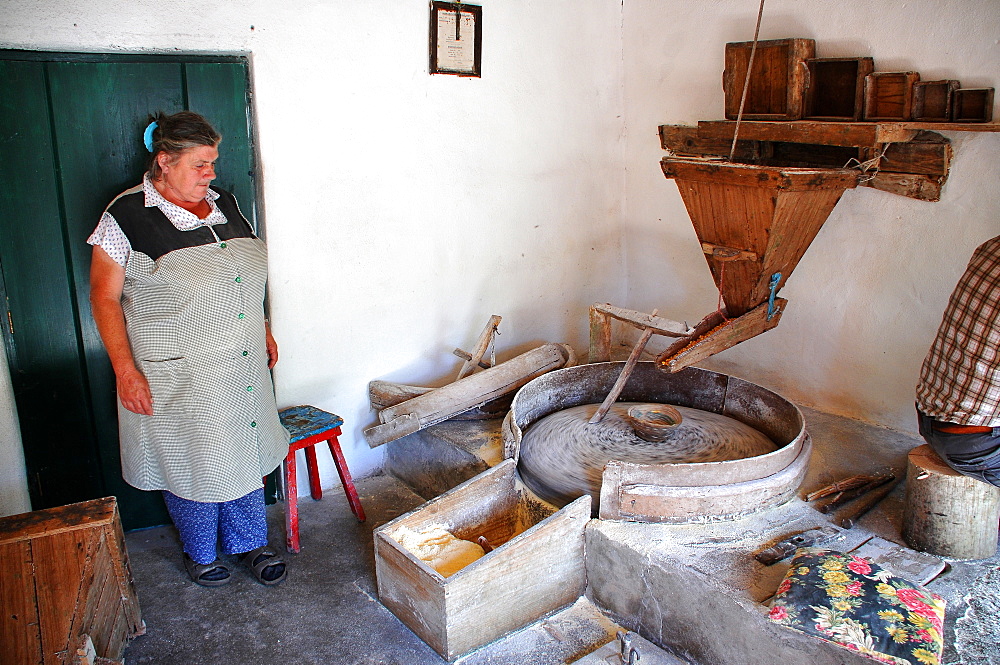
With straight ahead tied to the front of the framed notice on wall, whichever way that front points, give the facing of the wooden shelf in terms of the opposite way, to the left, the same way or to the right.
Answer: to the right

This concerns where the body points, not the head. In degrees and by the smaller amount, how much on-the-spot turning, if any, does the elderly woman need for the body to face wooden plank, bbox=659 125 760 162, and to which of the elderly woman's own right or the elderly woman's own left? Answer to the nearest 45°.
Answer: approximately 45° to the elderly woman's own left

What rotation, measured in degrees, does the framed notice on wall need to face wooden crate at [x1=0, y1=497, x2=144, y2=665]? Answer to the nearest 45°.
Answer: approximately 45° to its right

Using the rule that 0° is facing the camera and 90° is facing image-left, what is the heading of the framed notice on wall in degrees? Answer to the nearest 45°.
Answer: approximately 0°

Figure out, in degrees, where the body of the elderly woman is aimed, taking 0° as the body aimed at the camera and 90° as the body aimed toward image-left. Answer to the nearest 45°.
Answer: approximately 315°

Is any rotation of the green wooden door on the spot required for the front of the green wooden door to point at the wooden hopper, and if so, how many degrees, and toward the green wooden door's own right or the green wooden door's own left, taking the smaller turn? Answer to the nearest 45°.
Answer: approximately 45° to the green wooden door's own left

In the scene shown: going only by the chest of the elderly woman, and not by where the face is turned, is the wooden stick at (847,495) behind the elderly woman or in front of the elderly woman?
in front

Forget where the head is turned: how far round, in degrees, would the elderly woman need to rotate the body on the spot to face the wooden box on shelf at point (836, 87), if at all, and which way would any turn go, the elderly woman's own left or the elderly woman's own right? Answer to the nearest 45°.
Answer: approximately 45° to the elderly woman's own left

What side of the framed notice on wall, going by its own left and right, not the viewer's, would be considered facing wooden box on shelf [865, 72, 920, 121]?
left

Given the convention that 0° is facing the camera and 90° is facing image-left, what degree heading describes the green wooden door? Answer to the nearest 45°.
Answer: approximately 0°

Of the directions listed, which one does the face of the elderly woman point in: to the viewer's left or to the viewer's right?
to the viewer's right

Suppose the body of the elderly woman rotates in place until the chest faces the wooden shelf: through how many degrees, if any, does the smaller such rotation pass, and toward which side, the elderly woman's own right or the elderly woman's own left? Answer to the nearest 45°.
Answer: approximately 45° to the elderly woman's own left

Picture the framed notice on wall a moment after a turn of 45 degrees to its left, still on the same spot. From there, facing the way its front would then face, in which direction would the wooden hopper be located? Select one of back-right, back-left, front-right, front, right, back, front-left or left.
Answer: front

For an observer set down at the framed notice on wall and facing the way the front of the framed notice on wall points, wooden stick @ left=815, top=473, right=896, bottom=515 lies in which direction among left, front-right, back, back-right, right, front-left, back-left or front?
front-left

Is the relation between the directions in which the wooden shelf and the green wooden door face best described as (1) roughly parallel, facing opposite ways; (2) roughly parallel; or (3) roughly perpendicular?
roughly perpendicular

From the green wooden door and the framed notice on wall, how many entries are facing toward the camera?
2

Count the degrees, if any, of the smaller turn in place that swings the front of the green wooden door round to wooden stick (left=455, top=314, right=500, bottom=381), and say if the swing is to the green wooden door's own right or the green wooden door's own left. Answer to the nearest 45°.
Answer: approximately 90° to the green wooden door's own left
